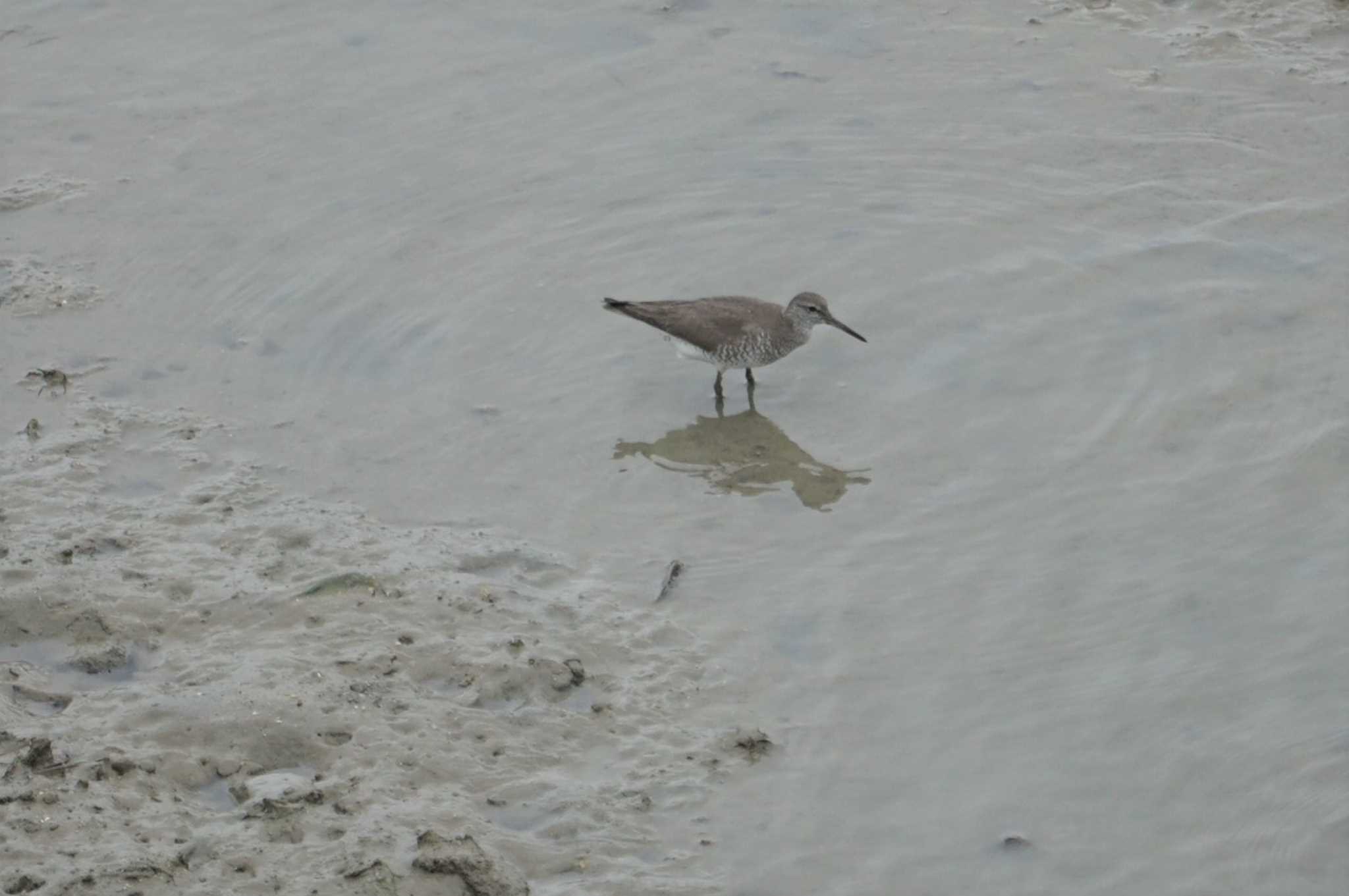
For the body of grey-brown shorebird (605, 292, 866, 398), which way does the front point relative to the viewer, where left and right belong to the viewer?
facing to the right of the viewer

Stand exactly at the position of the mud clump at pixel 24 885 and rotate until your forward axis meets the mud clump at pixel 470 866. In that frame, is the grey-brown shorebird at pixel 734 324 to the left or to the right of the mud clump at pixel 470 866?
left

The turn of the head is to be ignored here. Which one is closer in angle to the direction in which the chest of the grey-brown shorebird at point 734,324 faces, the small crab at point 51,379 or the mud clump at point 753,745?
the mud clump

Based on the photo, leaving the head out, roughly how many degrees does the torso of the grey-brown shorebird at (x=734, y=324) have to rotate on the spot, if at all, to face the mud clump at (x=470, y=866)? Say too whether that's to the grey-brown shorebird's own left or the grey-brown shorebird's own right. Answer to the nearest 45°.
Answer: approximately 90° to the grey-brown shorebird's own right

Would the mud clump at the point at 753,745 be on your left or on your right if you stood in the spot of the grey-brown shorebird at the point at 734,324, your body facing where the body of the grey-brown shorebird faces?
on your right

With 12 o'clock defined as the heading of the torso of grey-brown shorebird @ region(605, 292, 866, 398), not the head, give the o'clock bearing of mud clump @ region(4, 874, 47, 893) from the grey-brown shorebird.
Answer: The mud clump is roughly at 4 o'clock from the grey-brown shorebird.

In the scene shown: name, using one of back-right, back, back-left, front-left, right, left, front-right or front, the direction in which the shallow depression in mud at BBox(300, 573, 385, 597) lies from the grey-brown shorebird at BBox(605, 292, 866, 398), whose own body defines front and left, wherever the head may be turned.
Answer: back-right

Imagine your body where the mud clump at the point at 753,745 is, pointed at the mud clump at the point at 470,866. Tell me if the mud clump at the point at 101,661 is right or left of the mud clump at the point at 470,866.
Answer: right

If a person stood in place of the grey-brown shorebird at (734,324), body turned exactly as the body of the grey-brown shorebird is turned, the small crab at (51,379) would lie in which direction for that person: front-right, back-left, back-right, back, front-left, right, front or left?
back

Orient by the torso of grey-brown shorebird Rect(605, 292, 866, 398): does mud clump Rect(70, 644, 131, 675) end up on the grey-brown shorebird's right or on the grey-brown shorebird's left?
on the grey-brown shorebird's right

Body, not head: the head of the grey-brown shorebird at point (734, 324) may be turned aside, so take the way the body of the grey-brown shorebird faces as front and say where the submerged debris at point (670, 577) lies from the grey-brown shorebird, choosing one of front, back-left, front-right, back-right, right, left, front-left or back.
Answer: right
